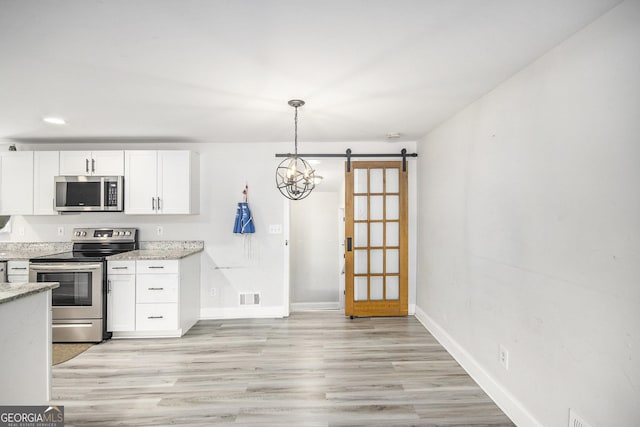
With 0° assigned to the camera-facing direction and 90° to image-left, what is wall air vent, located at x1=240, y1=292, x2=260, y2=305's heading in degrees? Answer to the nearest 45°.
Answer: approximately 0°

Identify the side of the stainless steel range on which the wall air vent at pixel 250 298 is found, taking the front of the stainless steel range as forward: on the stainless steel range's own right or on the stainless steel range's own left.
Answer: on the stainless steel range's own left

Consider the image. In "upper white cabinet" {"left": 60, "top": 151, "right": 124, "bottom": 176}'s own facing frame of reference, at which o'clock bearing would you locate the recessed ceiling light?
The recessed ceiling light is roughly at 1 o'clock from the upper white cabinet.

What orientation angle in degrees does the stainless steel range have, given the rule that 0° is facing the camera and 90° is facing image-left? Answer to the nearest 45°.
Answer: approximately 45°

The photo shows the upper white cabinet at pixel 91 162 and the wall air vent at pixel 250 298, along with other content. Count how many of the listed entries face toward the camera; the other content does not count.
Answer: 2

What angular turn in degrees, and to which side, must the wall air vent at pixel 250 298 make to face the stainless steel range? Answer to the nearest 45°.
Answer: approximately 90° to its right

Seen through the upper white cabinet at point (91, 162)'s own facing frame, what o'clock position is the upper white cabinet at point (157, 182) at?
the upper white cabinet at point (157, 182) is roughly at 10 o'clock from the upper white cabinet at point (91, 162).

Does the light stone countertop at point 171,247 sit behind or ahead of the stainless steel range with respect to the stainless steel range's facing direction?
behind
